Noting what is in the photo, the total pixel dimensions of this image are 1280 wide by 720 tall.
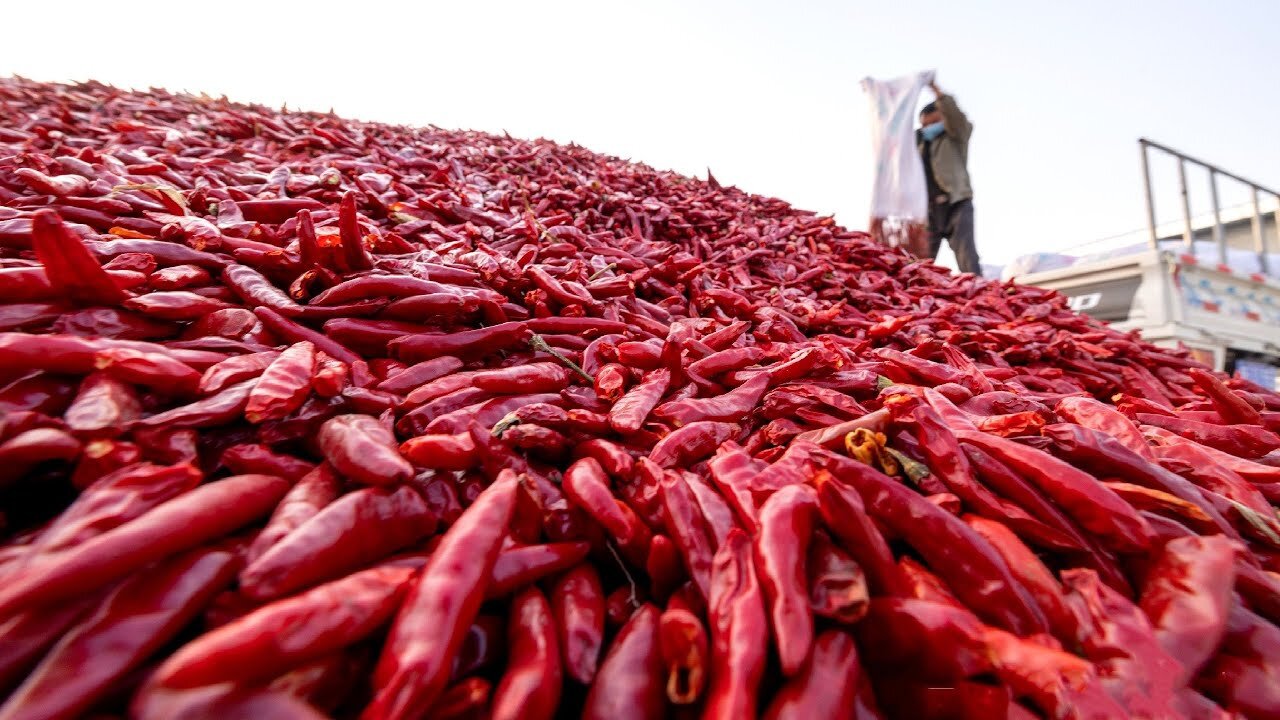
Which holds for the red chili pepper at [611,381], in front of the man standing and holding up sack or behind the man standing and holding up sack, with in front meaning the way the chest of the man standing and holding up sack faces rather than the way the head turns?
in front

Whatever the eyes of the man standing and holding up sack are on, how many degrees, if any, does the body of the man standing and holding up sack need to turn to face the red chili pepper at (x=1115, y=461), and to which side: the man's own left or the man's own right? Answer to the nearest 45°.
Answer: approximately 45° to the man's own left

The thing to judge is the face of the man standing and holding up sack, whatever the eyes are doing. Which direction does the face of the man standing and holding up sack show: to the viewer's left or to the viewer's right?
to the viewer's left

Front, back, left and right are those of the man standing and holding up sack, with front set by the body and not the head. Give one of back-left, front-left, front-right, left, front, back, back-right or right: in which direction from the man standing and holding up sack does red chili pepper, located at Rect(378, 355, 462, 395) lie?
front-left

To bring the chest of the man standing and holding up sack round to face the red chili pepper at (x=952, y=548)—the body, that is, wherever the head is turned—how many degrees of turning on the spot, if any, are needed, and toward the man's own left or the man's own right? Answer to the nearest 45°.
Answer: approximately 45° to the man's own left

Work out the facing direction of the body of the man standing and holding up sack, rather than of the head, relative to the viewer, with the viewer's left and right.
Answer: facing the viewer and to the left of the viewer

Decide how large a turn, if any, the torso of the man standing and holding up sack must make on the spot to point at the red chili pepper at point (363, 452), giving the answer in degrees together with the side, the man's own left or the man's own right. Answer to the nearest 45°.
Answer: approximately 45° to the man's own left
